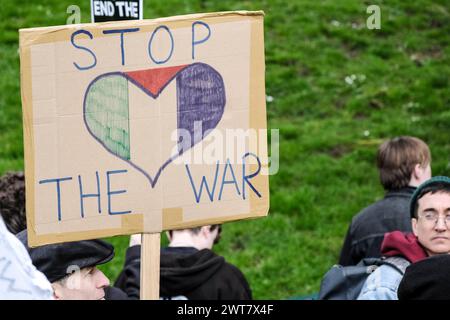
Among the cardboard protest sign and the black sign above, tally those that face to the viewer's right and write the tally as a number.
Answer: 0

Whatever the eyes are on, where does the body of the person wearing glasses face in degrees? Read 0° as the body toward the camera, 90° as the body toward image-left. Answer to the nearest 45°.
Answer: approximately 315°

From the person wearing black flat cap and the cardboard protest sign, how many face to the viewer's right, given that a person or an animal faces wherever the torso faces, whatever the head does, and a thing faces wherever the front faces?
1

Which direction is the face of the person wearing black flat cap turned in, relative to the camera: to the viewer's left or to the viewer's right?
to the viewer's right

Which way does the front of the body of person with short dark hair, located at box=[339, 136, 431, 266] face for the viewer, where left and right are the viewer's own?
facing away from the viewer and to the right of the viewer

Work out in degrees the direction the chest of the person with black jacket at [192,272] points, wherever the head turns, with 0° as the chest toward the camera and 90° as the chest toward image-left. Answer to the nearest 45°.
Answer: approximately 225°

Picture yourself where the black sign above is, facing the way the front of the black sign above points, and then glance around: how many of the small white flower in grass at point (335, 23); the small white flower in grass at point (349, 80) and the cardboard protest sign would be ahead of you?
1

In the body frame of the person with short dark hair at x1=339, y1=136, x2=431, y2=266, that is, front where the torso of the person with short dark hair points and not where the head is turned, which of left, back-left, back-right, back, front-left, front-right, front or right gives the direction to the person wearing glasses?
back-right

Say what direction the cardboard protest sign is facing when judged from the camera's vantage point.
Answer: facing the viewer
